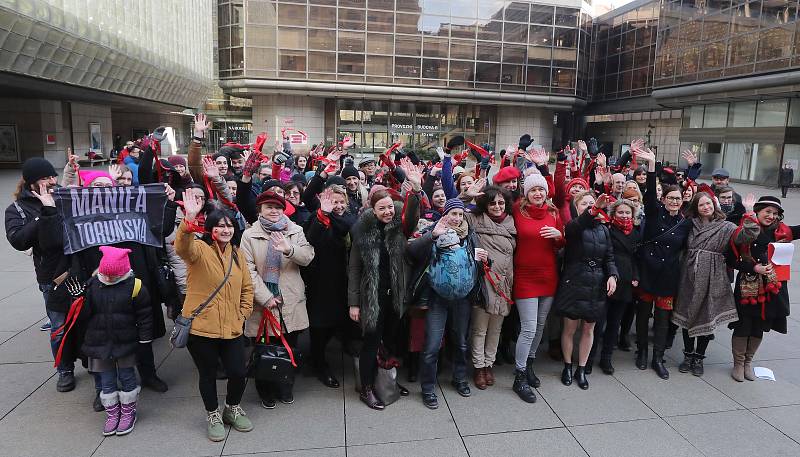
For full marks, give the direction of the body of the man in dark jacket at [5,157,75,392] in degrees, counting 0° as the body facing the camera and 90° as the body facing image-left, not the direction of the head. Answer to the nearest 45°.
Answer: approximately 315°

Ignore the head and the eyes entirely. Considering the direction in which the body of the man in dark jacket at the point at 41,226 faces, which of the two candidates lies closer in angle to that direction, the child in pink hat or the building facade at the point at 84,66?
the child in pink hat

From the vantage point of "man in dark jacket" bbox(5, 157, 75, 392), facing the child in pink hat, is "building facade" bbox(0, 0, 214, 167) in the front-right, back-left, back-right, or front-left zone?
back-left

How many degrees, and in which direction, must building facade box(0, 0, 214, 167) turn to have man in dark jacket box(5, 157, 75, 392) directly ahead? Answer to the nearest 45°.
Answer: approximately 45° to its right

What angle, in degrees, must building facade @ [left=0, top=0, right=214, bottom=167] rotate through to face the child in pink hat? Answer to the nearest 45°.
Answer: approximately 45° to its right
